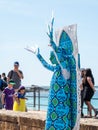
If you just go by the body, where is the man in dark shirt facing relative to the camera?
toward the camera

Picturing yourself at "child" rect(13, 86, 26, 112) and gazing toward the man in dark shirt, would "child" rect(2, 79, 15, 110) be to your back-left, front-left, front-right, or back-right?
front-left

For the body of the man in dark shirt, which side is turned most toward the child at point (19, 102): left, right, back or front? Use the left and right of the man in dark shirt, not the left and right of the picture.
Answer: front

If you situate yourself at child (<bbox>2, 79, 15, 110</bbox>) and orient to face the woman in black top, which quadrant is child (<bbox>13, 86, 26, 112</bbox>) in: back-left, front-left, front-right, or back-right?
front-right

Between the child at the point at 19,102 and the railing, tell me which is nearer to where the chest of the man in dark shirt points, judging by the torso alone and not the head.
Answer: the child

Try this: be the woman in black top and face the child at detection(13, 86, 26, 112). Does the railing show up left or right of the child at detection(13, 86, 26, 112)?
right

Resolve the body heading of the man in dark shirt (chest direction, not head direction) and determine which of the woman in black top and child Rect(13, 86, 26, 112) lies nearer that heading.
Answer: the child

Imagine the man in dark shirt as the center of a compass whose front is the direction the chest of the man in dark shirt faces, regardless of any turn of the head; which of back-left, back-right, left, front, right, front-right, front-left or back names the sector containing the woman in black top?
front-left

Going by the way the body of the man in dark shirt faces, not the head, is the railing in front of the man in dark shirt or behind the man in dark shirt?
behind
